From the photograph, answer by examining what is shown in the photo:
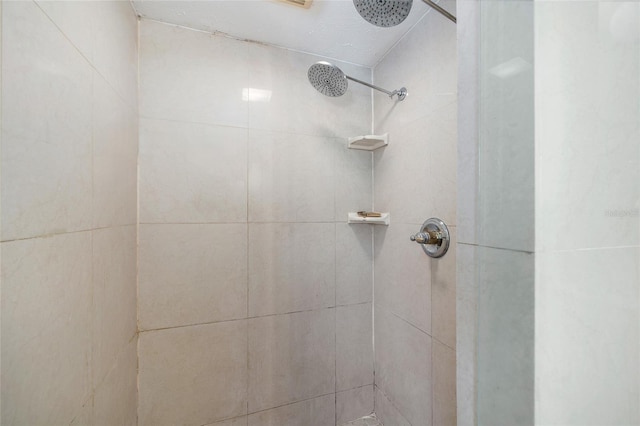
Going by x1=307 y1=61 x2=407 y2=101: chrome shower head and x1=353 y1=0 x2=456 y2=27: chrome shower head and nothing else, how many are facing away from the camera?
0

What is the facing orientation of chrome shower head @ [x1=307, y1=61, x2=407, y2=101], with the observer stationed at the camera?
facing the viewer and to the left of the viewer
